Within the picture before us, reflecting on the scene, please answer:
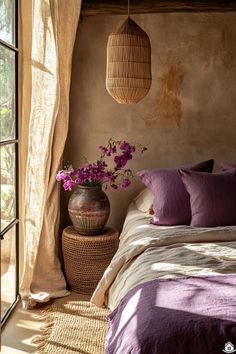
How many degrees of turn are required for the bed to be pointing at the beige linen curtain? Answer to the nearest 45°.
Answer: approximately 135° to its right

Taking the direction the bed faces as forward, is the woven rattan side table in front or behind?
behind

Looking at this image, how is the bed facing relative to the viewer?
toward the camera
